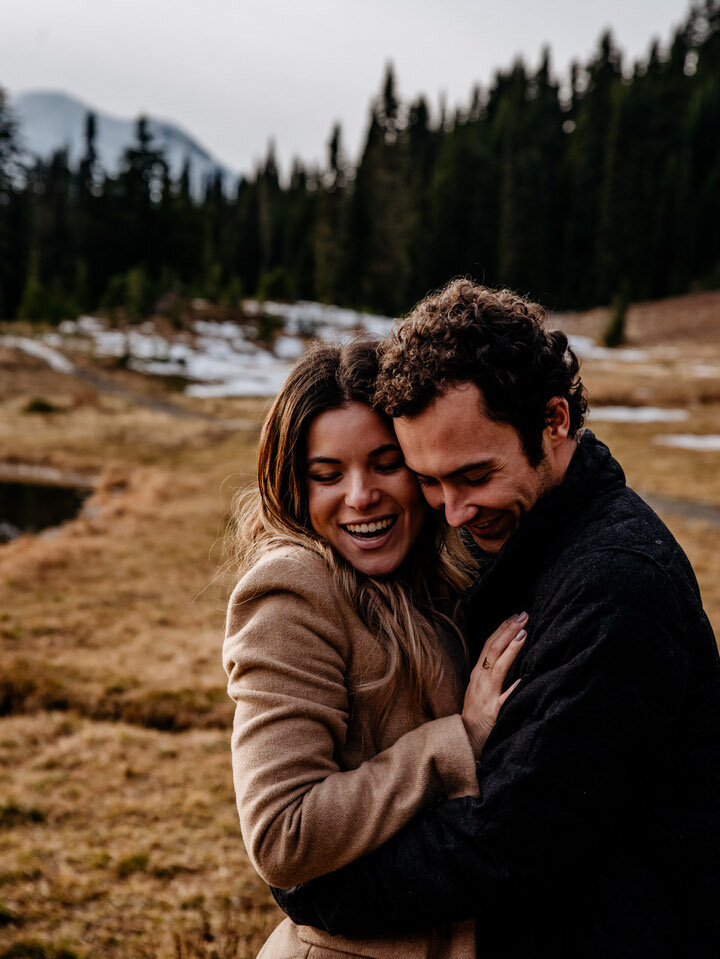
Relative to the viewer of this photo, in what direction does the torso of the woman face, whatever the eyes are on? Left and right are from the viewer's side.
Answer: facing the viewer and to the right of the viewer

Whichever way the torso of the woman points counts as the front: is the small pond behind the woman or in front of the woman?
behind

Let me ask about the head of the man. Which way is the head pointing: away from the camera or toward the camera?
toward the camera

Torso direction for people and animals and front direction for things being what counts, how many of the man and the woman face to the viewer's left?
1

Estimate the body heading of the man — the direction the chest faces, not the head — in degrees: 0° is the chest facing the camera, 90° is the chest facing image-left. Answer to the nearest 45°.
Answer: approximately 90°

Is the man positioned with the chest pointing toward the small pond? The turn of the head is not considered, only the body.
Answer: no

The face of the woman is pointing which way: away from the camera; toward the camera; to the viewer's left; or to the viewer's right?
toward the camera
